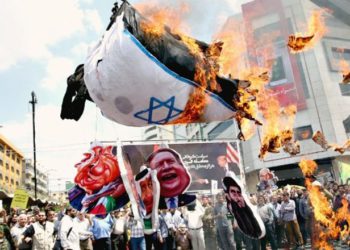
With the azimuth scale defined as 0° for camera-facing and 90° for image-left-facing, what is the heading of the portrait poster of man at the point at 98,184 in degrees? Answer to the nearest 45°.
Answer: approximately 0°

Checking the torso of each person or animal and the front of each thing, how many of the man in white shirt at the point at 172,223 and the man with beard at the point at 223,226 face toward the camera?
2

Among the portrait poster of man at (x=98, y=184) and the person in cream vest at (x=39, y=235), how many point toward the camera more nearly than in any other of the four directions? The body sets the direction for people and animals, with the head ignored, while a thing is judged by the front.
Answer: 2

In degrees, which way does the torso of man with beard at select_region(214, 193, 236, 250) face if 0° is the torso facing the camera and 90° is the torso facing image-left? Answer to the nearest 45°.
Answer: approximately 0°

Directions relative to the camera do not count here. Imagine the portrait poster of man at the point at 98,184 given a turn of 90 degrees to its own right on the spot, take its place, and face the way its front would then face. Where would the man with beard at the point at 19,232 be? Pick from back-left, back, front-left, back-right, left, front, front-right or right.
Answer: front-right

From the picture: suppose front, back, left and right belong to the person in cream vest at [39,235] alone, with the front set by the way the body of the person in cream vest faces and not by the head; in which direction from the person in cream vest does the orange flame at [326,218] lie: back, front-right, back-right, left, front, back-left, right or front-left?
left

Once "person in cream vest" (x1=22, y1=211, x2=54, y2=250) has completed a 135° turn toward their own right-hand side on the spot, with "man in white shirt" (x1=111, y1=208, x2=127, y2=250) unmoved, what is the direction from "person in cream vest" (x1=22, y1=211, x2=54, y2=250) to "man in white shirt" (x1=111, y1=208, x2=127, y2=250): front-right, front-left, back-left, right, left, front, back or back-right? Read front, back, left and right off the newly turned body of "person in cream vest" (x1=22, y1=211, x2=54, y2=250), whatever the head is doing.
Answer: right

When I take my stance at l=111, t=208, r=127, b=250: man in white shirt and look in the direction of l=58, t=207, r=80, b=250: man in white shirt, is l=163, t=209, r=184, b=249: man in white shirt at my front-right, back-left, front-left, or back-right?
back-left
